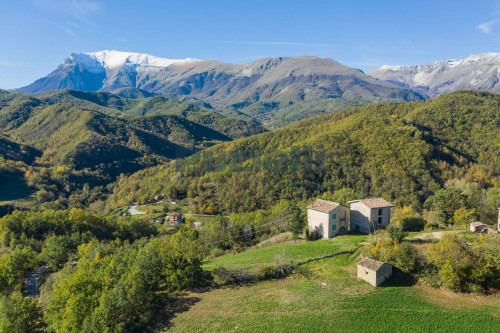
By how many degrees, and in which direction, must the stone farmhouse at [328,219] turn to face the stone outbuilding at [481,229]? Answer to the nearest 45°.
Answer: approximately 45° to its left

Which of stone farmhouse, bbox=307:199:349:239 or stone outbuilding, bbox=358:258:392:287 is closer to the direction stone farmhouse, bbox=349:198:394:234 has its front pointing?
the stone outbuilding

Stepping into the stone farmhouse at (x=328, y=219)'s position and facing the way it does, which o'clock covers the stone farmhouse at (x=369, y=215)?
the stone farmhouse at (x=369, y=215) is roughly at 10 o'clock from the stone farmhouse at (x=328, y=219).

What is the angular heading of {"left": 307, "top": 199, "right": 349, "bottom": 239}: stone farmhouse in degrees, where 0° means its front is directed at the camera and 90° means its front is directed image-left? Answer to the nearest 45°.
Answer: approximately 315°

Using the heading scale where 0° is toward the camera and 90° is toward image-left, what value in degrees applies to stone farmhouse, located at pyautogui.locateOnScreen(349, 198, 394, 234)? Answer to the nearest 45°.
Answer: approximately 315°
